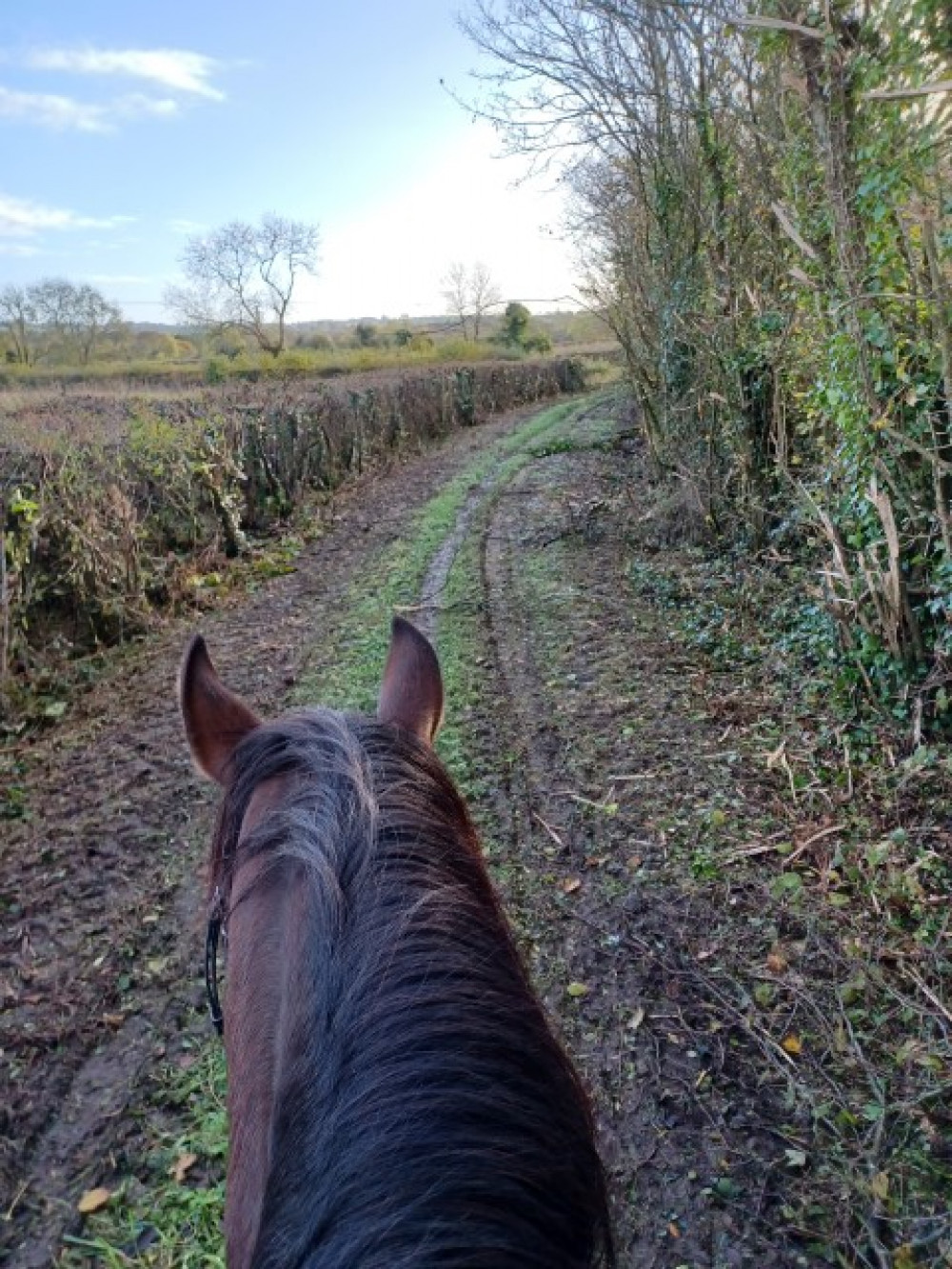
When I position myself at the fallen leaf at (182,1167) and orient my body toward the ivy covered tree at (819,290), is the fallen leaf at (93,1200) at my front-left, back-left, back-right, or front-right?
back-left

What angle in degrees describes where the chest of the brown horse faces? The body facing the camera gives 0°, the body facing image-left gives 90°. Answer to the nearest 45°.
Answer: approximately 180°

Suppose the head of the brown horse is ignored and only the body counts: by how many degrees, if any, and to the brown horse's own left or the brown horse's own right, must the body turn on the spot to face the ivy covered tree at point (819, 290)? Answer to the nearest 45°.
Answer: approximately 45° to the brown horse's own right

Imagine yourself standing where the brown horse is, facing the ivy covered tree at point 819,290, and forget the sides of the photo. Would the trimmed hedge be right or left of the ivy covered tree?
left

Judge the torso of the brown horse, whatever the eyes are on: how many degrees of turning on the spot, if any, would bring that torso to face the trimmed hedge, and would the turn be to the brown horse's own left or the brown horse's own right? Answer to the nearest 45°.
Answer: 0° — it already faces it
